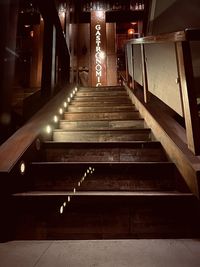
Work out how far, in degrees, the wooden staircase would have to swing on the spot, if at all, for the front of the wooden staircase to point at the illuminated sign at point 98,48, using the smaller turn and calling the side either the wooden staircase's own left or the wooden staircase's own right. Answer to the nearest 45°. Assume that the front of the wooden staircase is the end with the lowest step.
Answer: approximately 180°

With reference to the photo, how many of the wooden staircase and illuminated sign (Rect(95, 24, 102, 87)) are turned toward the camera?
2

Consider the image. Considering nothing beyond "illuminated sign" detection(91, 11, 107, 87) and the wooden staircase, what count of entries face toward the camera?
2

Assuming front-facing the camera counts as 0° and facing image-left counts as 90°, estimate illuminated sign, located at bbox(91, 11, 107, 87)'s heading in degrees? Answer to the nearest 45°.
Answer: approximately 0°

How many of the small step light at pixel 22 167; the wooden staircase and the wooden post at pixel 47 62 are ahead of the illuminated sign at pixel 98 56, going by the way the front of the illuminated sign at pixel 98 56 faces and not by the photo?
3

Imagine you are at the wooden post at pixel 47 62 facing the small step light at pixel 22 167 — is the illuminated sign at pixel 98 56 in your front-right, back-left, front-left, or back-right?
back-left

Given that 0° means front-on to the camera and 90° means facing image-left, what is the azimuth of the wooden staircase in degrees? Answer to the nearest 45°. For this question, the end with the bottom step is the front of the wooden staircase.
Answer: approximately 0°

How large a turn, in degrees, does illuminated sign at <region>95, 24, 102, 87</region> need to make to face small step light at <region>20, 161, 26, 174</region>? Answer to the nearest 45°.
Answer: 0° — it already faces it
